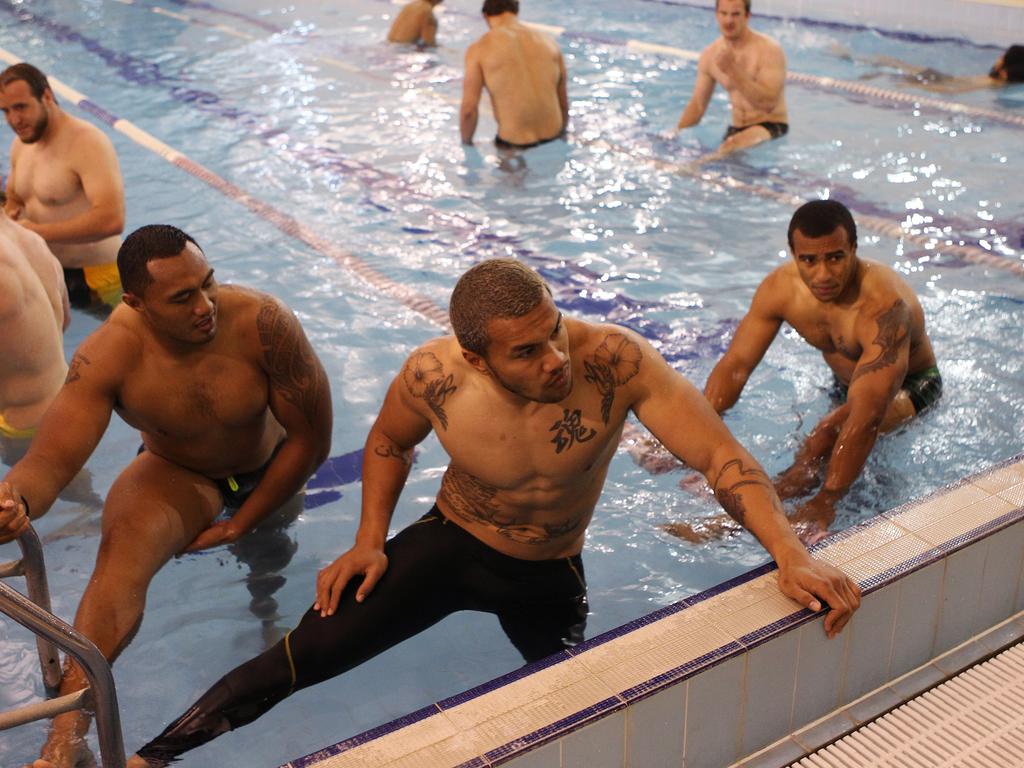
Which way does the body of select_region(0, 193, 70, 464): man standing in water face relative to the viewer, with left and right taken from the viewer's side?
facing away from the viewer

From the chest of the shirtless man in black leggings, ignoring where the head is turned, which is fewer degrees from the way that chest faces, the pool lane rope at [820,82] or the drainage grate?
the drainage grate

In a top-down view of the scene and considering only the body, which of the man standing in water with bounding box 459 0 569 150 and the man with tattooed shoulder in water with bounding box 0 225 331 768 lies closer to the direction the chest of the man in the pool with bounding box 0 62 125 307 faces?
the man with tattooed shoulder in water

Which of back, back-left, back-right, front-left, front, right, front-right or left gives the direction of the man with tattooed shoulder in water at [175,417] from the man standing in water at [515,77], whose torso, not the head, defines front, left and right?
back

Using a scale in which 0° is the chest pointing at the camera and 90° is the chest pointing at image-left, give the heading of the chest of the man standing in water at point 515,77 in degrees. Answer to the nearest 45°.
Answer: approximately 180°

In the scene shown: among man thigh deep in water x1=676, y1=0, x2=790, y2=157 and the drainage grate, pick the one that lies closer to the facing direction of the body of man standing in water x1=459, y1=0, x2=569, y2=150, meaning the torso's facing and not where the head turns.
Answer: the man thigh deep in water

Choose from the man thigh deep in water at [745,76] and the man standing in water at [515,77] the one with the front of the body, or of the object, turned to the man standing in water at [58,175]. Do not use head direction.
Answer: the man thigh deep in water at [745,76]

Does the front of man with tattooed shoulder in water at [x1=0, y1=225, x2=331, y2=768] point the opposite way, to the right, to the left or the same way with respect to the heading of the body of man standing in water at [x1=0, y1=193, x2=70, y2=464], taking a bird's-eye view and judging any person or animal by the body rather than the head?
the opposite way

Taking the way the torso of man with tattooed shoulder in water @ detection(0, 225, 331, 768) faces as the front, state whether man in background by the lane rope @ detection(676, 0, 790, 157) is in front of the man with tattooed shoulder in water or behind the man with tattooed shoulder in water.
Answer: behind

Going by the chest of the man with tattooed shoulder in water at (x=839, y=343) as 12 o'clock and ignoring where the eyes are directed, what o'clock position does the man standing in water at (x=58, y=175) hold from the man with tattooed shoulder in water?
The man standing in water is roughly at 2 o'clock from the man with tattooed shoulder in water.

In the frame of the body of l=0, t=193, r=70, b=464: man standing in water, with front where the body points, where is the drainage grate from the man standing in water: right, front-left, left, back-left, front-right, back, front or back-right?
back-right

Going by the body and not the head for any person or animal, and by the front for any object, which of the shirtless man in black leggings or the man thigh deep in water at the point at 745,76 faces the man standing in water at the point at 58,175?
the man thigh deep in water at the point at 745,76

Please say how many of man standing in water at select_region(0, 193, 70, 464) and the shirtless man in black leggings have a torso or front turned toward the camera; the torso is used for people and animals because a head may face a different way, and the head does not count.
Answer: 1

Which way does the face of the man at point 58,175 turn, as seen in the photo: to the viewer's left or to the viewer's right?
to the viewer's left

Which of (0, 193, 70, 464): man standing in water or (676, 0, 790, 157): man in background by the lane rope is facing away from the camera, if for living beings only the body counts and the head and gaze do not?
the man standing in water
